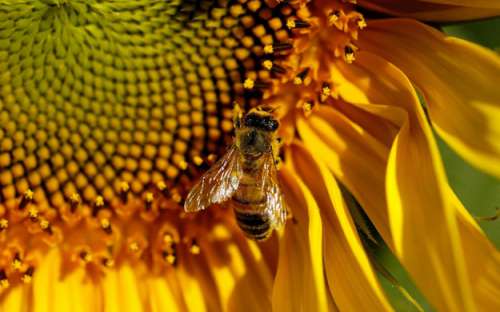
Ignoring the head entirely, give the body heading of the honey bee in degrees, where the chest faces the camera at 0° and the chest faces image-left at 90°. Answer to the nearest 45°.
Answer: approximately 180°
